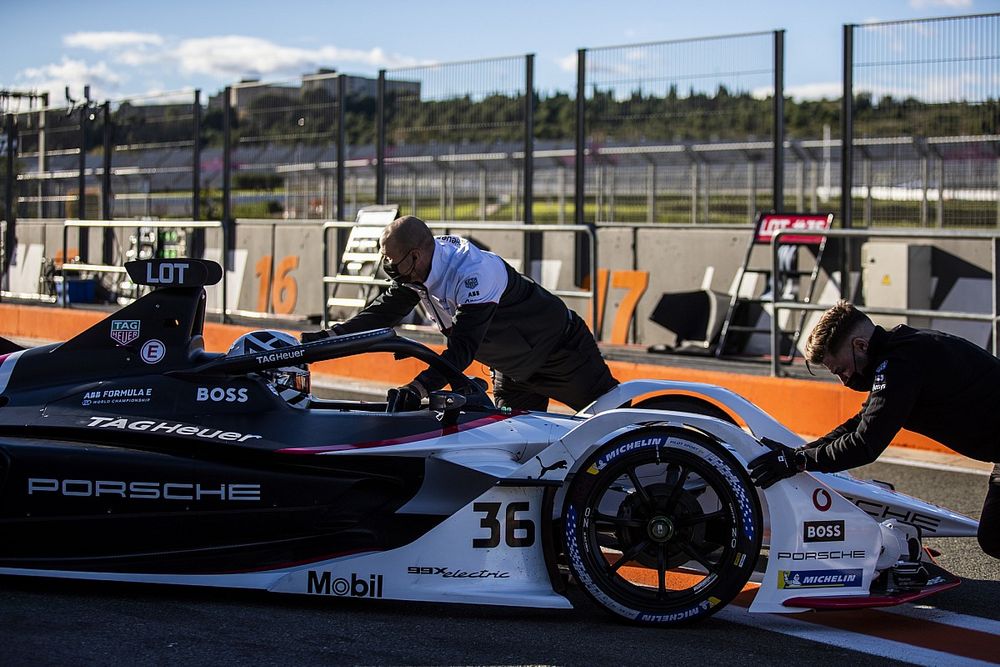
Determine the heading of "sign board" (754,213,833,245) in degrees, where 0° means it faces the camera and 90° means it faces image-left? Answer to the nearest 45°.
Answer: approximately 0°

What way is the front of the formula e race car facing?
to the viewer's right

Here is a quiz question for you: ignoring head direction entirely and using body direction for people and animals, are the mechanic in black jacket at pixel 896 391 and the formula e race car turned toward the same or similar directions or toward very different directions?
very different directions

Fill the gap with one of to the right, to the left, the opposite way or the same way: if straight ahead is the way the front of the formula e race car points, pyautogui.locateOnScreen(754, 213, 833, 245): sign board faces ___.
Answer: to the right

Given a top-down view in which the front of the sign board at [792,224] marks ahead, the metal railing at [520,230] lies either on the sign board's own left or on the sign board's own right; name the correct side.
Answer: on the sign board's own right

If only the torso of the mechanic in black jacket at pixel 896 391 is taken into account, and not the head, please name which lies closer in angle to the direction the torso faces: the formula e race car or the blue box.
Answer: the formula e race car

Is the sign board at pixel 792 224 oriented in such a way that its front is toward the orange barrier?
yes

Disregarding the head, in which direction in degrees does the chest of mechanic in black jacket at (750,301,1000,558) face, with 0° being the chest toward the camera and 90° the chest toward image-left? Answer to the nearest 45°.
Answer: approximately 90°

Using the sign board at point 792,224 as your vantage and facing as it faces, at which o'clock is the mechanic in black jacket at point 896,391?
The mechanic in black jacket is roughly at 12 o'clock from the sign board.

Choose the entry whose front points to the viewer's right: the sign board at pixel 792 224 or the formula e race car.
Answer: the formula e race car
